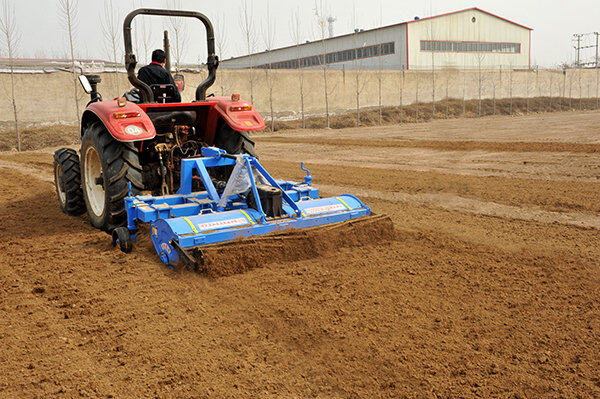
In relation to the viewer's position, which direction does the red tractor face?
facing away from the viewer and to the left of the viewer

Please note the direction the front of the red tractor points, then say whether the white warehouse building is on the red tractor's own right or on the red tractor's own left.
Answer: on the red tractor's own right
